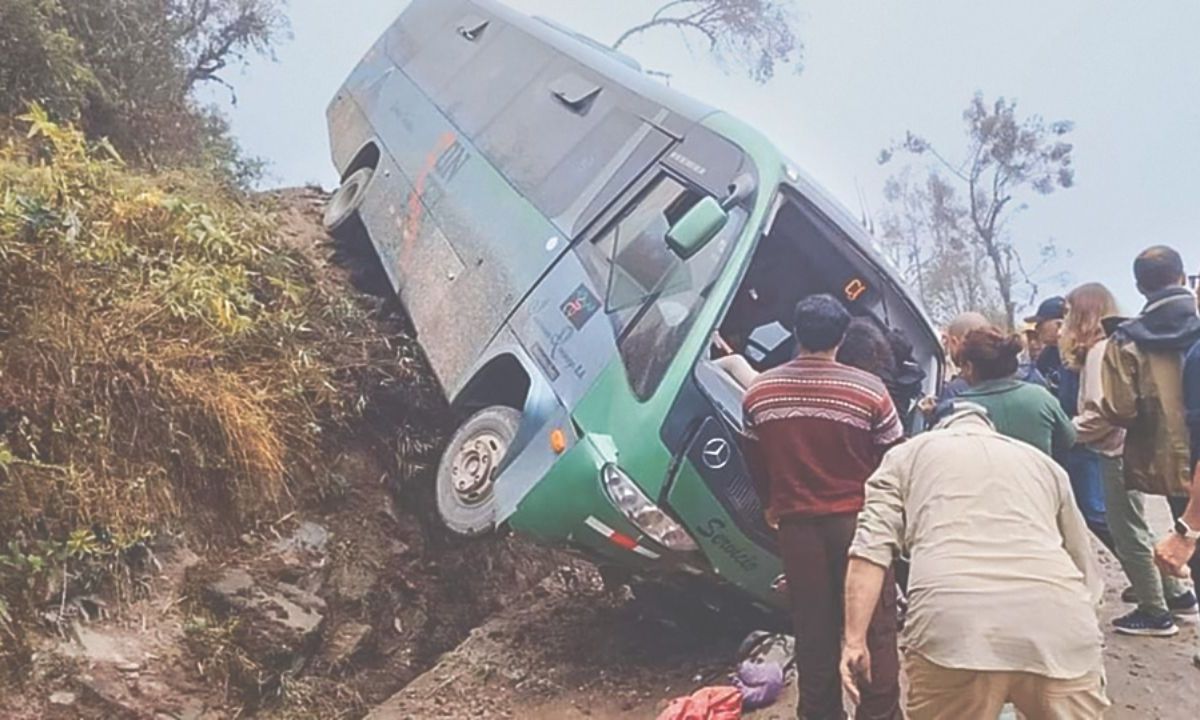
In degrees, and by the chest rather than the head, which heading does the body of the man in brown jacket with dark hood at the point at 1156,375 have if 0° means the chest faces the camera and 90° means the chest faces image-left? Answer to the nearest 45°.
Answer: approximately 135°

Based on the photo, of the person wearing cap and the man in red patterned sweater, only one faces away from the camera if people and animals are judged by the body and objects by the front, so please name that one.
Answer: the man in red patterned sweater

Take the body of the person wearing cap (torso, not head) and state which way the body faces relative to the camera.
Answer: to the viewer's left

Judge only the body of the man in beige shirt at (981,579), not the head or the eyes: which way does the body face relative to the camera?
away from the camera

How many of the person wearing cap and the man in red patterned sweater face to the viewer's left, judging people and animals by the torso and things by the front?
1

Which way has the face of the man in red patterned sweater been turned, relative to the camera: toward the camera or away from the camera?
away from the camera

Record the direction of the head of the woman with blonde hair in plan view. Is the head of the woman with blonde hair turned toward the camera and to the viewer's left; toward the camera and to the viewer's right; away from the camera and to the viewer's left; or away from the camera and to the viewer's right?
away from the camera and to the viewer's left

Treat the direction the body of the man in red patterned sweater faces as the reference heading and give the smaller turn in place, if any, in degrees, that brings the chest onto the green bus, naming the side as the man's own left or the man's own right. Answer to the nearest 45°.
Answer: approximately 45° to the man's own left

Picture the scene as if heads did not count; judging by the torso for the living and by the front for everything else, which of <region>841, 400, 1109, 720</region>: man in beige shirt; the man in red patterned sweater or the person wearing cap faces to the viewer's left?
the person wearing cap

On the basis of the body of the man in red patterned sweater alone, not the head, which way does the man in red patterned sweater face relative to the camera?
away from the camera

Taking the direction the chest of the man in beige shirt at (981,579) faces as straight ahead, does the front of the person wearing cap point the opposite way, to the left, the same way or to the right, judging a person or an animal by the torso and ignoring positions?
to the left

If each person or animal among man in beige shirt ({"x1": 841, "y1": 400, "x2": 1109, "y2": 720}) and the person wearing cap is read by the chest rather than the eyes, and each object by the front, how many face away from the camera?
1

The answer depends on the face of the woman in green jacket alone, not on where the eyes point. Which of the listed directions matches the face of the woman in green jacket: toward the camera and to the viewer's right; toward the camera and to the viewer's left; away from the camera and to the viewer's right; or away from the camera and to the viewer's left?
away from the camera and to the viewer's left

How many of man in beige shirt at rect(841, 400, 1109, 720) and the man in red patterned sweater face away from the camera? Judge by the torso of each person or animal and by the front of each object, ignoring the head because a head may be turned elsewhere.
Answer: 2
